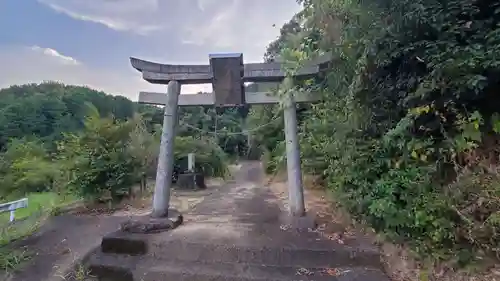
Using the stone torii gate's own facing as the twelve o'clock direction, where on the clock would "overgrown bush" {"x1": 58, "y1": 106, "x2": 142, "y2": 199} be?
The overgrown bush is roughly at 4 o'clock from the stone torii gate.

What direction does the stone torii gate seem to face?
toward the camera

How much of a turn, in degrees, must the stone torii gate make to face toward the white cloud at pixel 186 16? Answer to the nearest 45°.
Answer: approximately 180°

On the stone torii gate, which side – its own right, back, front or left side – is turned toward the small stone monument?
back

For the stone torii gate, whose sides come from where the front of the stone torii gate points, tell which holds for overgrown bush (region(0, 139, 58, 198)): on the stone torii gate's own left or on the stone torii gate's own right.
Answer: on the stone torii gate's own right

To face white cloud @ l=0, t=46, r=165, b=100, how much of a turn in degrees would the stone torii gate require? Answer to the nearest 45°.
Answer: approximately 135° to its right

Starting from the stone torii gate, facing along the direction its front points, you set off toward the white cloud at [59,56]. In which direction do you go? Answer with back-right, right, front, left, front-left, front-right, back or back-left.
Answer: back-right

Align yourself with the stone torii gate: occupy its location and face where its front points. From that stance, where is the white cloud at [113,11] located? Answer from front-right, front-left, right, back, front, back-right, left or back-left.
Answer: back-right
